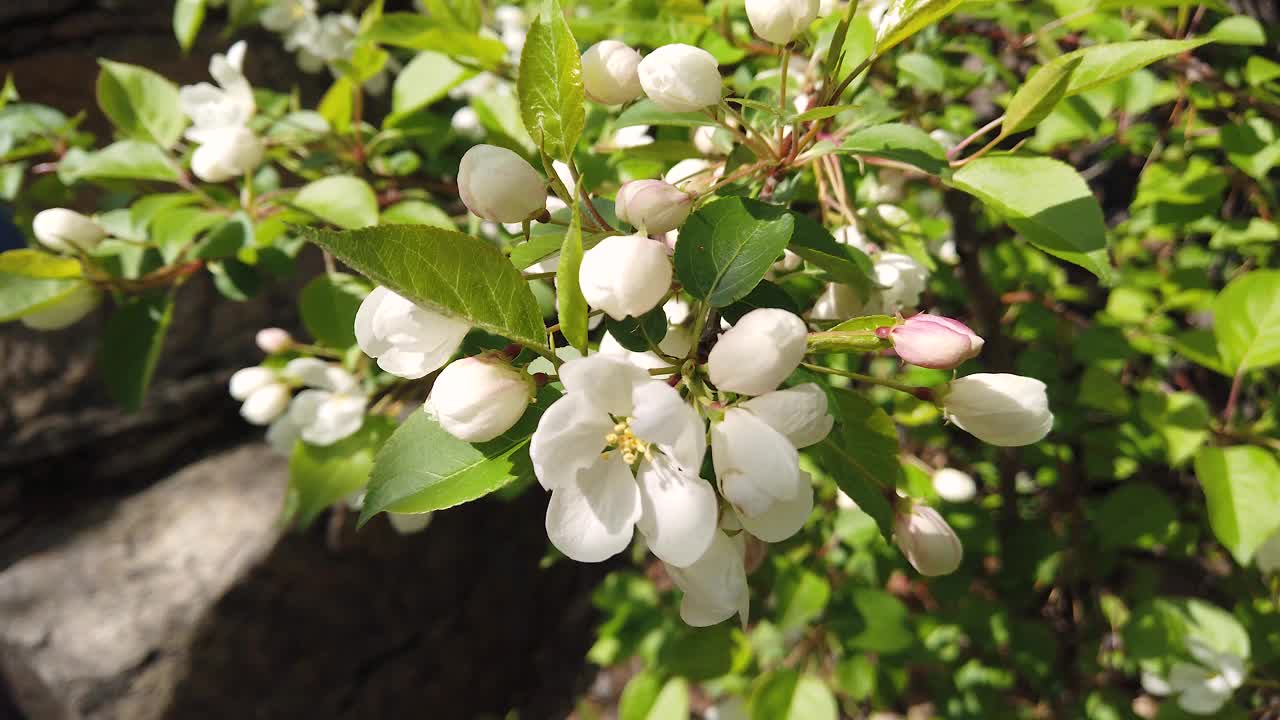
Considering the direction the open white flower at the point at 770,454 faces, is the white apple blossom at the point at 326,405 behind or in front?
behind

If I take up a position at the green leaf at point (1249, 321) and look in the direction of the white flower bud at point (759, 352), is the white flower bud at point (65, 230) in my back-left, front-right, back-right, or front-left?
front-right

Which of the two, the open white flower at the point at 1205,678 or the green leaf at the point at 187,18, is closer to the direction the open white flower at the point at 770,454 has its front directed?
the open white flower
